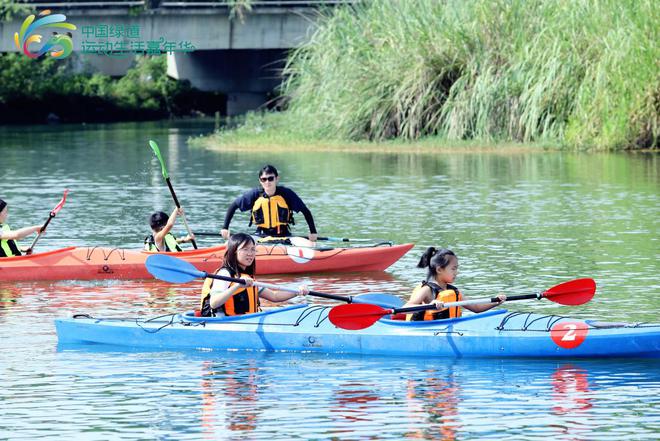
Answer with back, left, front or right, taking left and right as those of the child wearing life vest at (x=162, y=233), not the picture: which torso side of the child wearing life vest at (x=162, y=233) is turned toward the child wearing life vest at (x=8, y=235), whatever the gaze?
back

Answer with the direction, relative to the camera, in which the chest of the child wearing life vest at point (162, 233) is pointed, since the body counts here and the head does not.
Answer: to the viewer's right

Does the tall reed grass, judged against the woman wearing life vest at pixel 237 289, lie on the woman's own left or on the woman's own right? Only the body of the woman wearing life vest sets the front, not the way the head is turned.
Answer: on the woman's own left

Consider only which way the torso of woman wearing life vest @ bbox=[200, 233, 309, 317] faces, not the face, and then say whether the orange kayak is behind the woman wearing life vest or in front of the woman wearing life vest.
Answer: behind

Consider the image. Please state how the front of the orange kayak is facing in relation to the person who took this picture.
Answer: facing to the right of the viewer

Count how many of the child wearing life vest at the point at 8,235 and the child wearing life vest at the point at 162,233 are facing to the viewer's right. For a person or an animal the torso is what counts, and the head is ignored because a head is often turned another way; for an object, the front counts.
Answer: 2

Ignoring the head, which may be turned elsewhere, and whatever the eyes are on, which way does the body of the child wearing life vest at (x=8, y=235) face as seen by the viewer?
to the viewer's right

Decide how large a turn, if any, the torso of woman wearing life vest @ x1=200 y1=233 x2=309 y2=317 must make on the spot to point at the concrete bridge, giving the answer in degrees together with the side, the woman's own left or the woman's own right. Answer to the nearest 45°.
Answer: approximately 135° to the woman's own left

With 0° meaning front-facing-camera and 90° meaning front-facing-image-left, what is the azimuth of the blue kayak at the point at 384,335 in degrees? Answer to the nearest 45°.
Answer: approximately 270°
